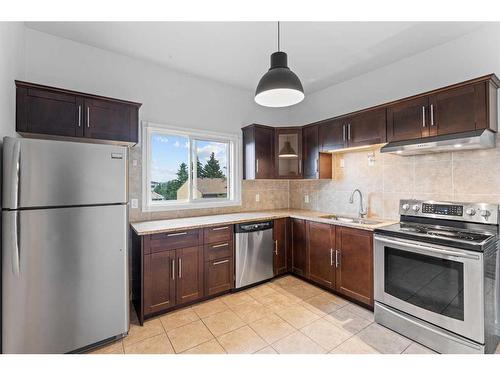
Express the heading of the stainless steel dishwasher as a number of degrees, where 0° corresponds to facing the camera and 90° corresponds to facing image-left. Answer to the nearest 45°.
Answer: approximately 315°

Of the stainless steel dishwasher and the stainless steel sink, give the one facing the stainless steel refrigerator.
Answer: the stainless steel sink

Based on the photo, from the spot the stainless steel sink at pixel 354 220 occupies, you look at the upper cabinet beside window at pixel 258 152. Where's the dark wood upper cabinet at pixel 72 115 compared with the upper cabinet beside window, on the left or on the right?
left

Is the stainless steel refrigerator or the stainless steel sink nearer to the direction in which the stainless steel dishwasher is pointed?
the stainless steel sink

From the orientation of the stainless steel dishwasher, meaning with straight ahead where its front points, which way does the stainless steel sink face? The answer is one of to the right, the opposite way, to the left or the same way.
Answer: to the right

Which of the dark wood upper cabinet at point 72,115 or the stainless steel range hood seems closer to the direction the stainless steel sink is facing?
the dark wood upper cabinet

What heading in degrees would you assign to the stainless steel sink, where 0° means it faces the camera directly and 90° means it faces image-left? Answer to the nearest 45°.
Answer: approximately 45°

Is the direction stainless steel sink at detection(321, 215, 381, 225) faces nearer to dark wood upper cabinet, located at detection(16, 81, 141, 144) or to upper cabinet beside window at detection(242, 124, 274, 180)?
the dark wood upper cabinet

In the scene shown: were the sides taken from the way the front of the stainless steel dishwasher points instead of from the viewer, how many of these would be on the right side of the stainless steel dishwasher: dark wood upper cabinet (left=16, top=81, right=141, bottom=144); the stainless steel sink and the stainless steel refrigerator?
2

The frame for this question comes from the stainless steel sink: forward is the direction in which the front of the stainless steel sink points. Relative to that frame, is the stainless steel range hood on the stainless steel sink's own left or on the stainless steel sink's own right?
on the stainless steel sink's own left

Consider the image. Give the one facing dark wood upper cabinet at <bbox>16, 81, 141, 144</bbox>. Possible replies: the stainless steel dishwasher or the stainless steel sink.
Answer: the stainless steel sink
